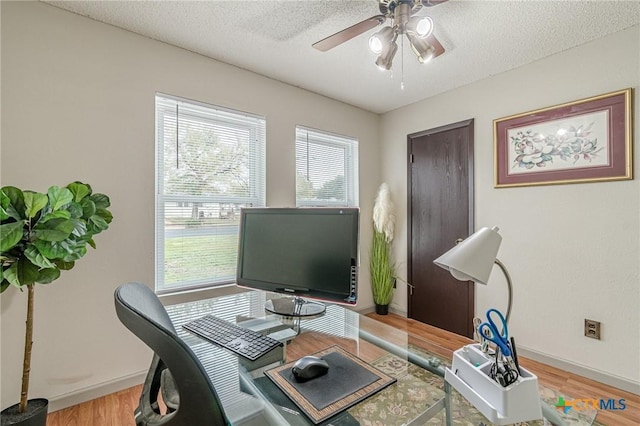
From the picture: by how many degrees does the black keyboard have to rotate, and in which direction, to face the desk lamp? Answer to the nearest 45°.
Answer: approximately 90° to its left

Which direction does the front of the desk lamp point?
to the viewer's left

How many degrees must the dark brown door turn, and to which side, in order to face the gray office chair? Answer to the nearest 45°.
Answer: approximately 45° to its left

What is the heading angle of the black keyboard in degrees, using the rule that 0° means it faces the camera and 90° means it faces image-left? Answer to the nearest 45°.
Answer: approximately 45°

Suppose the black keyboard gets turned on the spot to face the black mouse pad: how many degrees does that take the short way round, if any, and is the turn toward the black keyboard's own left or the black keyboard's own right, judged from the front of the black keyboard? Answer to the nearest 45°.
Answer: approximately 90° to the black keyboard's own left

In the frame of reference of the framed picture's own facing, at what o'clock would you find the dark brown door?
The dark brown door is roughly at 2 o'clock from the framed picture.

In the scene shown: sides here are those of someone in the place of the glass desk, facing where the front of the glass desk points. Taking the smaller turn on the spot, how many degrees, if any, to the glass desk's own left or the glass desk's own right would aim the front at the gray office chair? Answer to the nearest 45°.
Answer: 0° — it already faces it

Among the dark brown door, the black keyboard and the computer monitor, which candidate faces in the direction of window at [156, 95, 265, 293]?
the dark brown door

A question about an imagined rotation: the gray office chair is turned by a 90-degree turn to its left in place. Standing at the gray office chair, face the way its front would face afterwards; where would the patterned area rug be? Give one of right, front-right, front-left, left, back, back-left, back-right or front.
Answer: back-right

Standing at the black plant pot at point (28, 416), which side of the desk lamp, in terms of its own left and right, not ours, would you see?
front

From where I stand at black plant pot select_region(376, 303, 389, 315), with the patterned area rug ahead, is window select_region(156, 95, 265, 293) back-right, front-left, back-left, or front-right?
front-right

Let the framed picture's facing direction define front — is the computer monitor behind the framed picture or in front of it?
in front

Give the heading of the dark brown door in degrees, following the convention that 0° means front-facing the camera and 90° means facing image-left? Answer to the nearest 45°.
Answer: approximately 45°

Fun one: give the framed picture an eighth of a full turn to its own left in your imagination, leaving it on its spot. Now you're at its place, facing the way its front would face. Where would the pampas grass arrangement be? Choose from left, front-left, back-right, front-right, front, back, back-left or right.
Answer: right

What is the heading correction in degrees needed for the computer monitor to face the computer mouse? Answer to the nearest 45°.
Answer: approximately 45° to its left

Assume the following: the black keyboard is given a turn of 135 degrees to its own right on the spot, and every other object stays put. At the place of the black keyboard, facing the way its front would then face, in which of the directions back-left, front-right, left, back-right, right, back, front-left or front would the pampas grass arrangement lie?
front-right

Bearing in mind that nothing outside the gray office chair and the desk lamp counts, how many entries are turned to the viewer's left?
1

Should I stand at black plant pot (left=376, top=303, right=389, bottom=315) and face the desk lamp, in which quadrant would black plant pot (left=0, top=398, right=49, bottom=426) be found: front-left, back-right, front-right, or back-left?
front-right

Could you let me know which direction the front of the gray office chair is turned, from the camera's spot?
facing away from the viewer and to the right of the viewer
